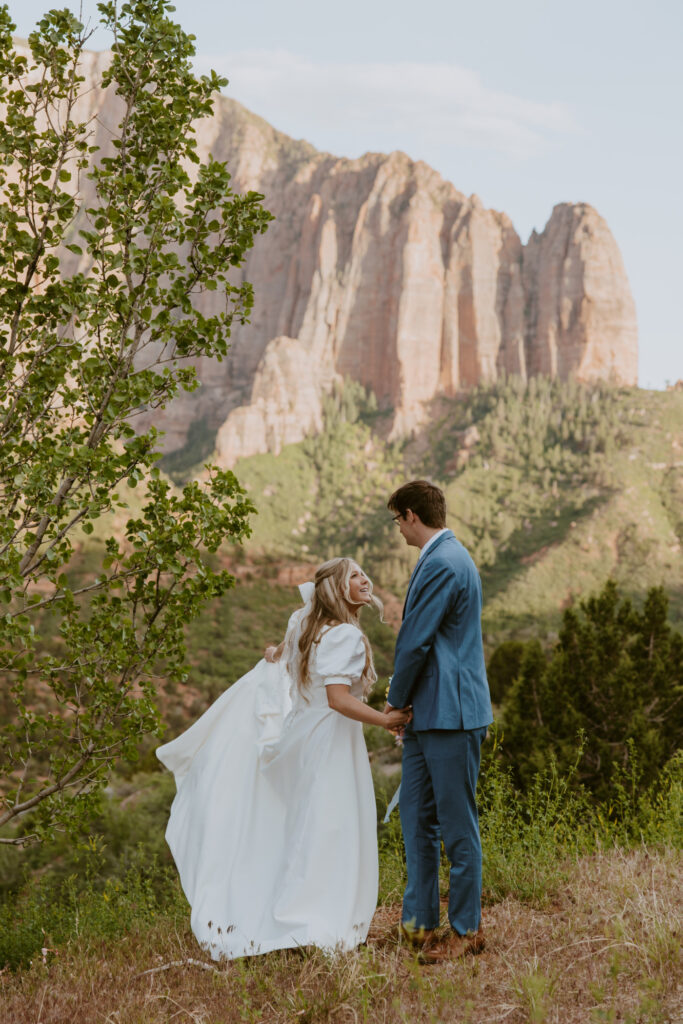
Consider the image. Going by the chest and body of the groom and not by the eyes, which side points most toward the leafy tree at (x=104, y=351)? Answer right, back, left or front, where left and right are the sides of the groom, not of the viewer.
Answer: front

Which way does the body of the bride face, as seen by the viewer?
to the viewer's right

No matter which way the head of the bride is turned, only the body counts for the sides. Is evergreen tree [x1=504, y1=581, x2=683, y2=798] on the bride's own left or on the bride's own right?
on the bride's own left

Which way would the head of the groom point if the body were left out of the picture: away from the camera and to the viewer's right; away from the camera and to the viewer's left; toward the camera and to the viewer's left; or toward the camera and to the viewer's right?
away from the camera and to the viewer's left

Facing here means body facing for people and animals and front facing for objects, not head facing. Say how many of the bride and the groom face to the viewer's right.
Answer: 1

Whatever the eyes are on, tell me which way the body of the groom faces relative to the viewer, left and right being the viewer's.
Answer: facing to the left of the viewer

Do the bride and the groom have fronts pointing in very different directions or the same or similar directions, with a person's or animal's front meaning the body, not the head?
very different directions

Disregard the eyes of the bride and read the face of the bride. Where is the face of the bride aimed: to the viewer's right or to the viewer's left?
to the viewer's right
